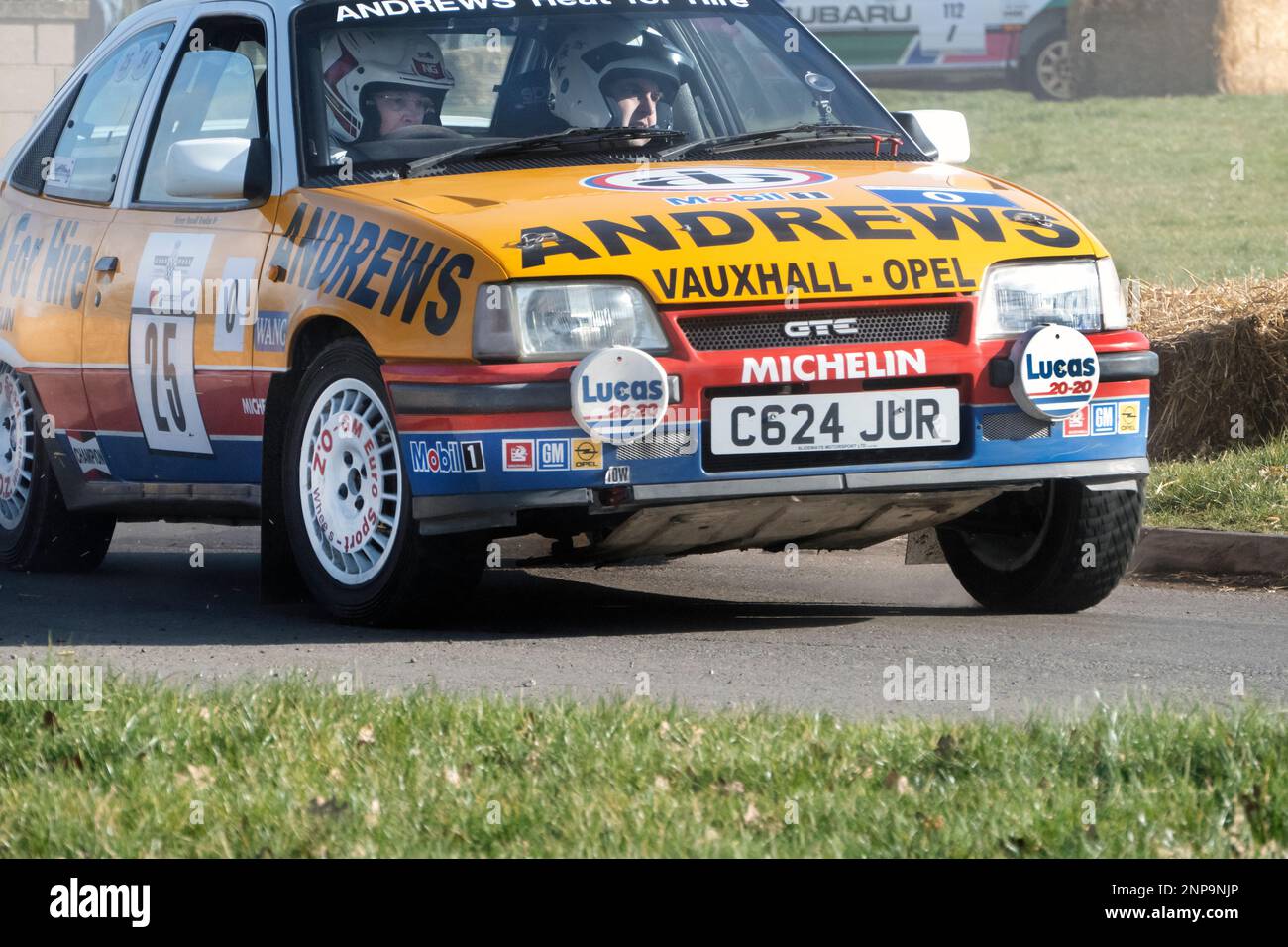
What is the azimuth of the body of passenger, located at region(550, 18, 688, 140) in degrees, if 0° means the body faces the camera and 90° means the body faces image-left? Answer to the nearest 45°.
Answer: approximately 315°

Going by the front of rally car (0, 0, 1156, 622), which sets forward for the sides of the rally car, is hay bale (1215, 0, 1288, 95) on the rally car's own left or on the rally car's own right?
on the rally car's own left

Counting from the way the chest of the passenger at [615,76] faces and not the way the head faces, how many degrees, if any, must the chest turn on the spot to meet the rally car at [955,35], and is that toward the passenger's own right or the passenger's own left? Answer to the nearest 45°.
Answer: approximately 135° to the passenger's own left

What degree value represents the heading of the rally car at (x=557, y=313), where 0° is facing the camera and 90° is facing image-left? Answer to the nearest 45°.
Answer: approximately 315°

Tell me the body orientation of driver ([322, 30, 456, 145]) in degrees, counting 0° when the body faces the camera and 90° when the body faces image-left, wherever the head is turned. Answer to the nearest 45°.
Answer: approximately 315°

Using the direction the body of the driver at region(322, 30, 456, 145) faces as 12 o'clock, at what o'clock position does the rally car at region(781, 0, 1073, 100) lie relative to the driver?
The rally car is roughly at 8 o'clock from the driver.

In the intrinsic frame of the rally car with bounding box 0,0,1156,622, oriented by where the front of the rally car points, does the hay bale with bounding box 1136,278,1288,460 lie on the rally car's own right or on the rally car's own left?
on the rally car's own left

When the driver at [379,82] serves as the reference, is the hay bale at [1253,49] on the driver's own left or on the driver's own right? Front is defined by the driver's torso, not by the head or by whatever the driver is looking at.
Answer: on the driver's own left
